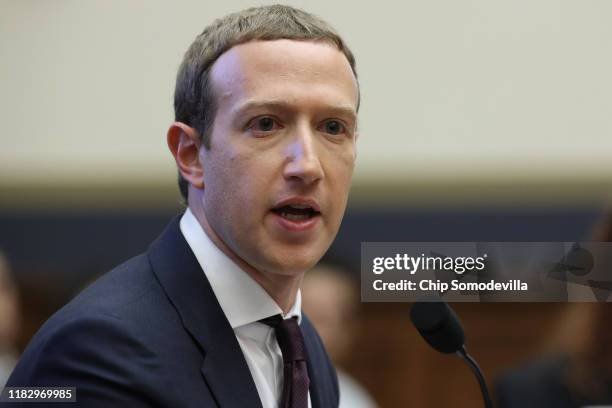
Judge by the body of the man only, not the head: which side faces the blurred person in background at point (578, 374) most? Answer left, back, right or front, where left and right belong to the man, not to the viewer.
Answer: left

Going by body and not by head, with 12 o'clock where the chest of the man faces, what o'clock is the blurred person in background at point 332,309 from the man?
The blurred person in background is roughly at 8 o'clock from the man.

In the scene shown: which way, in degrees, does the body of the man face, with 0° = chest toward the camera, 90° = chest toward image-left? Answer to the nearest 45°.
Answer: approximately 315°

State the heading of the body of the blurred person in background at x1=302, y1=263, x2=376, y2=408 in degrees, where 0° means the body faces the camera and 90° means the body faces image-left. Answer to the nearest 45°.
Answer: approximately 45°

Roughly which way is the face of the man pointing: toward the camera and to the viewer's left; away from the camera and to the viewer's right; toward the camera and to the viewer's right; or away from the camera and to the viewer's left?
toward the camera and to the viewer's right

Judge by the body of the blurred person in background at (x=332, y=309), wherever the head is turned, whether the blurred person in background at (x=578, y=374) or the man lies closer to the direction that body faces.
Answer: the man

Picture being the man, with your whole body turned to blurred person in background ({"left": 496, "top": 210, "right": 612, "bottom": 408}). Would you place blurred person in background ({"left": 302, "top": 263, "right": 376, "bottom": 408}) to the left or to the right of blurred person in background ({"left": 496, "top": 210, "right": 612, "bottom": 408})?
left
